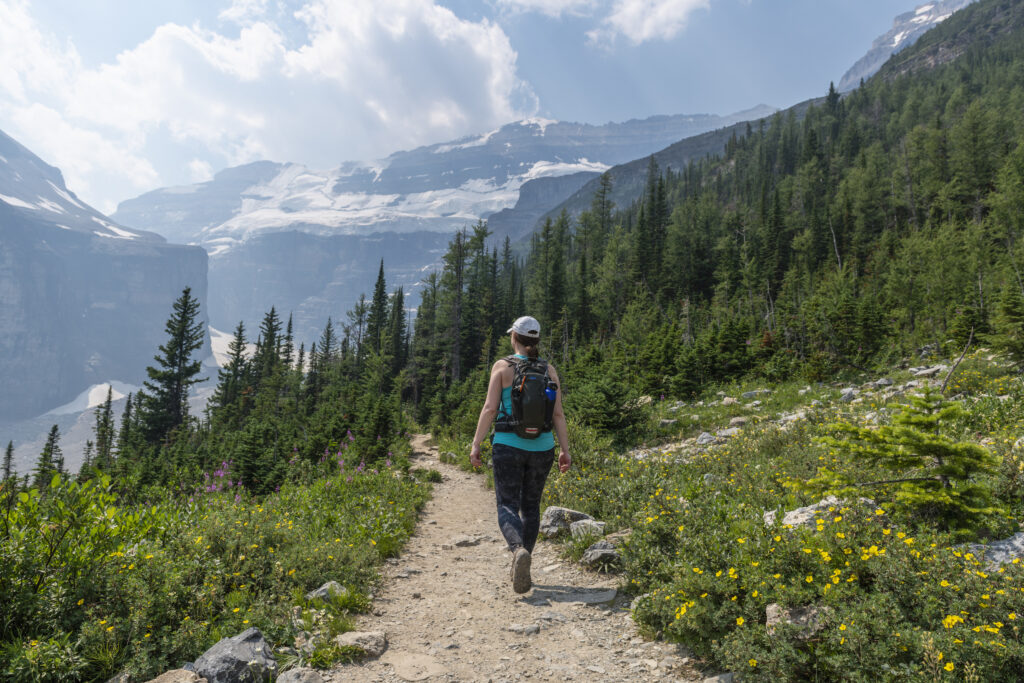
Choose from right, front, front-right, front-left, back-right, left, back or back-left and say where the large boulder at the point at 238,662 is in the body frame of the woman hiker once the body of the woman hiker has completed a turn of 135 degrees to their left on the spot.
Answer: front

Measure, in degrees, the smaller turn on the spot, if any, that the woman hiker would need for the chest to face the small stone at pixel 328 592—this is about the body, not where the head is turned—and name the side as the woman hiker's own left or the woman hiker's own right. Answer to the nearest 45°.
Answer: approximately 90° to the woman hiker's own left

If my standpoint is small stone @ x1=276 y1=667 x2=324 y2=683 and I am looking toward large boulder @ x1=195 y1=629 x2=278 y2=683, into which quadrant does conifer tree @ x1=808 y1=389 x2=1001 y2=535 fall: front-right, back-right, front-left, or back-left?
back-right

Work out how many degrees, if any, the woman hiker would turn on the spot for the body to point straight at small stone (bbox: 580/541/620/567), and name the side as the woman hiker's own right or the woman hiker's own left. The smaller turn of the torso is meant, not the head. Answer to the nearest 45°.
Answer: approximately 45° to the woman hiker's own right

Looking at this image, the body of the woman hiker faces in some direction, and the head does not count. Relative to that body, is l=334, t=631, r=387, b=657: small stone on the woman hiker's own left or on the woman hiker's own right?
on the woman hiker's own left

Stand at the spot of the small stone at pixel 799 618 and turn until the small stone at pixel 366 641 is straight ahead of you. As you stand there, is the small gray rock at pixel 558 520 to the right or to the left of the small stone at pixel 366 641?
right

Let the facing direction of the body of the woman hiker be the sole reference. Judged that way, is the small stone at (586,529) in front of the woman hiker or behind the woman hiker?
in front

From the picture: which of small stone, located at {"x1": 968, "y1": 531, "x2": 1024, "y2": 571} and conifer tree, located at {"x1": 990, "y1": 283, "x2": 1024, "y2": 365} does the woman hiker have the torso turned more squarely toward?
the conifer tree

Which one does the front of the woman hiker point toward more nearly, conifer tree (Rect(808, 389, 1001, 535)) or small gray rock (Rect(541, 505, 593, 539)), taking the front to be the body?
the small gray rock

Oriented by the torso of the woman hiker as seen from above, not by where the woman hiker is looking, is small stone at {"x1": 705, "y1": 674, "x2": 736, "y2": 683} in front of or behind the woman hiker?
behind

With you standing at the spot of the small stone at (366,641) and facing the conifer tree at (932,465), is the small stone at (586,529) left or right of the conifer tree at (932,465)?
left

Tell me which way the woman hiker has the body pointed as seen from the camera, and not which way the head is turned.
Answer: away from the camera
